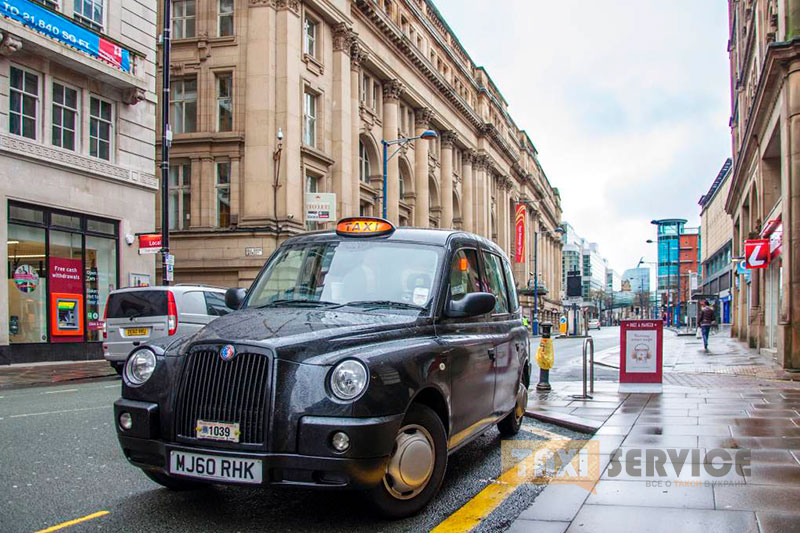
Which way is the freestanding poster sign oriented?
toward the camera

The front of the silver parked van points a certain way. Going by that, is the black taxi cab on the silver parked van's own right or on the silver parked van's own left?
on the silver parked van's own right

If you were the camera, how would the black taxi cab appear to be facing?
facing the viewer and to the left of the viewer

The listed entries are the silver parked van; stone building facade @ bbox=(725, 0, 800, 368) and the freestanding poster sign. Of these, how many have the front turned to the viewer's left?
1

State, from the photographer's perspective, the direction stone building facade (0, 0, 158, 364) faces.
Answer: facing the viewer and to the right of the viewer

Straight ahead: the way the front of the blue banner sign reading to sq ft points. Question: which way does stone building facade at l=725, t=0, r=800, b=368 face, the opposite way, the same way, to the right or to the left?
the opposite way

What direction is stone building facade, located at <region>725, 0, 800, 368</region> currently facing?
to the viewer's left

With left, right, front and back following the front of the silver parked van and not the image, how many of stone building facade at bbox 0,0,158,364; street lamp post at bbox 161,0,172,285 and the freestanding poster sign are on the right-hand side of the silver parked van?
1

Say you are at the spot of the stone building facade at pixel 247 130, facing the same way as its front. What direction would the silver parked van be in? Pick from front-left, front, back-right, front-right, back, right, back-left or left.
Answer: front-right

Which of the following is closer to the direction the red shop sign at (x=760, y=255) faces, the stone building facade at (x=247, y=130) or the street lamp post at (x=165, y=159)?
the street lamp post

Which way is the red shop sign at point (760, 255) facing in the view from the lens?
facing the viewer

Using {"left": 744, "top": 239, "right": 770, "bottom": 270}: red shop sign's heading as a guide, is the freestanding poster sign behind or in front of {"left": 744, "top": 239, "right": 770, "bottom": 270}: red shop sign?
in front

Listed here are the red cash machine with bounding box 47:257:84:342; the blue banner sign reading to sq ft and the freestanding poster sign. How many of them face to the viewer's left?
0

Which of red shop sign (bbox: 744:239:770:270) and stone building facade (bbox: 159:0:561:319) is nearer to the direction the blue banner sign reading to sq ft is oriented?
the red shop sign
